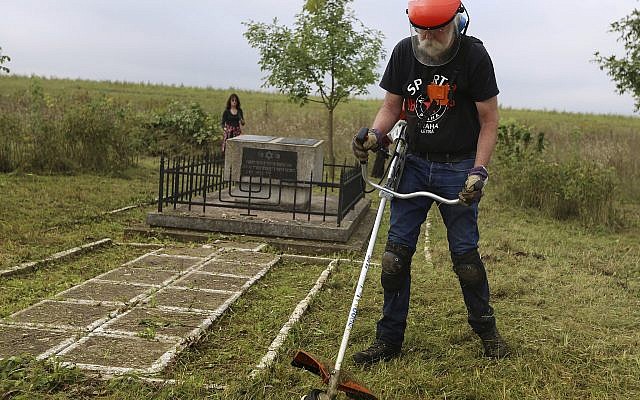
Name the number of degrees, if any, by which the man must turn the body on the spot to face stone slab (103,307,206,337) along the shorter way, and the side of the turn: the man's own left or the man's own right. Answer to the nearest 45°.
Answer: approximately 45° to the man's own right

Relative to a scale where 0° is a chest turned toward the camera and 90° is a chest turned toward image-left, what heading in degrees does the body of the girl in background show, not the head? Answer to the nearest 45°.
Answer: approximately 0°

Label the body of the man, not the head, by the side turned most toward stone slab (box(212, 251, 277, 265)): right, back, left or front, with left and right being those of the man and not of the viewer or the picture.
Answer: right

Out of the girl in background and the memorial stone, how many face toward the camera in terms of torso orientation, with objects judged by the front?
2

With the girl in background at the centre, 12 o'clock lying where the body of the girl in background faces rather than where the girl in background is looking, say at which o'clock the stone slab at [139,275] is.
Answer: The stone slab is roughly at 12 o'clock from the girl in background.

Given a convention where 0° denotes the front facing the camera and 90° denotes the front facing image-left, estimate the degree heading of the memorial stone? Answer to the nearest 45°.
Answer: approximately 0°

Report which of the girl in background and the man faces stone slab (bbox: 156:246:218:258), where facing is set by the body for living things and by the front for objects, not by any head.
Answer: the girl in background
